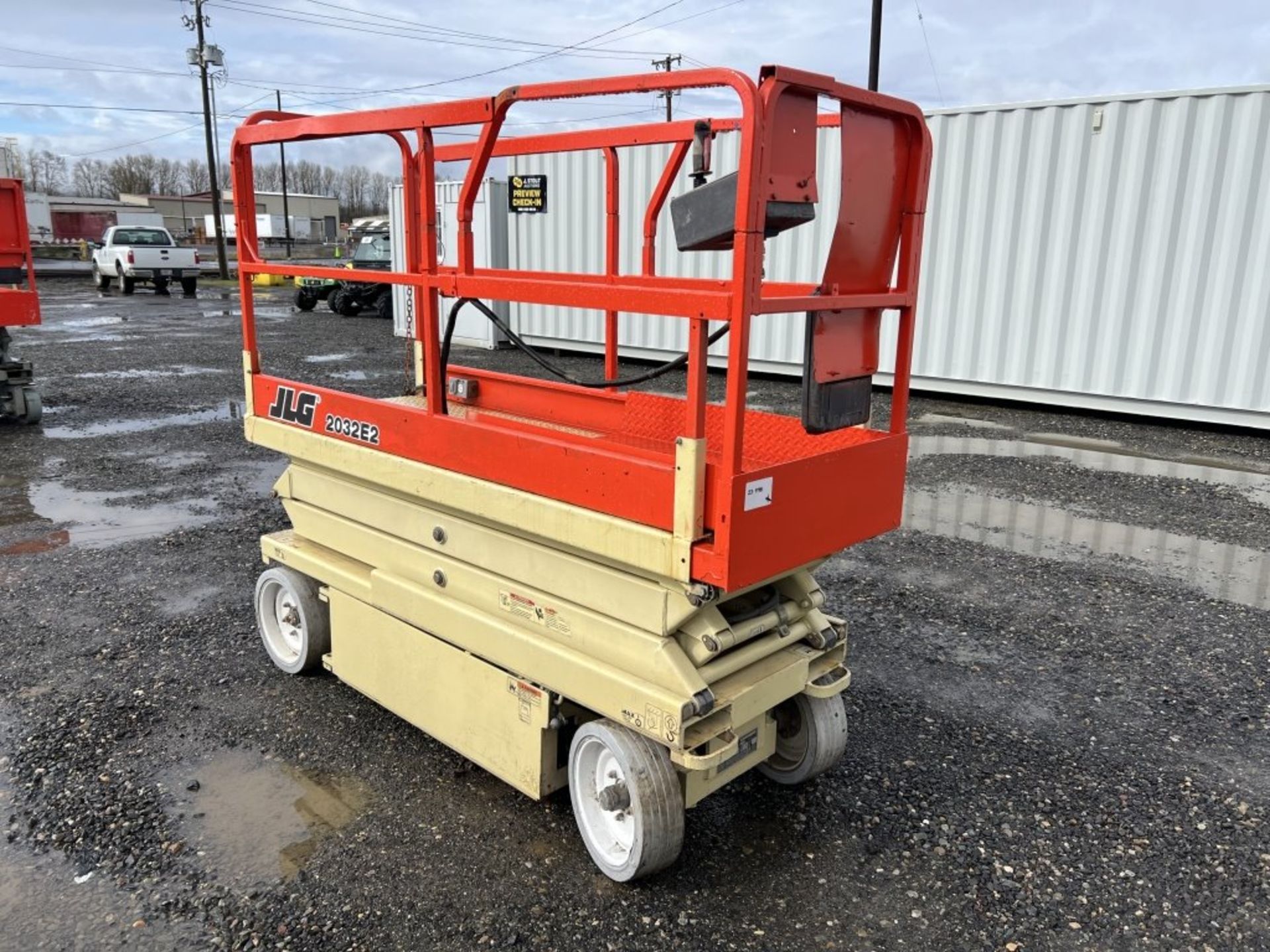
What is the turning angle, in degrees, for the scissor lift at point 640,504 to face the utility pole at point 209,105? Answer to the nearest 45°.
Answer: approximately 135° to its left

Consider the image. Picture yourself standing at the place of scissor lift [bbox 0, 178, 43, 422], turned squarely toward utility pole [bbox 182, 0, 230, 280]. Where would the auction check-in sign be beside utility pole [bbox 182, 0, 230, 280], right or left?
right

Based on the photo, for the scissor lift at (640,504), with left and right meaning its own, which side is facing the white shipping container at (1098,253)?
left

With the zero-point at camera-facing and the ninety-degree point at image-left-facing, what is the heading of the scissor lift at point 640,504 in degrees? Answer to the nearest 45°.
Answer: approximately 315°

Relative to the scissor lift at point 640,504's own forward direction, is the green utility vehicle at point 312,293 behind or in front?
behind

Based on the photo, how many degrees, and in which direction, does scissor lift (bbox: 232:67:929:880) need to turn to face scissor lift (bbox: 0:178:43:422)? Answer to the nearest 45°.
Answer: approximately 180°
